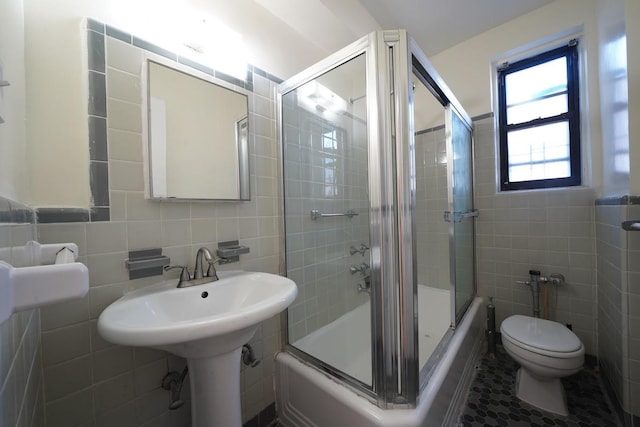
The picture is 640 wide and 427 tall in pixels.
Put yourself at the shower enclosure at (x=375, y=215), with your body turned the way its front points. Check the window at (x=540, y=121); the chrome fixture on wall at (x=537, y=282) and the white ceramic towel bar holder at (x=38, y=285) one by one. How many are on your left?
2

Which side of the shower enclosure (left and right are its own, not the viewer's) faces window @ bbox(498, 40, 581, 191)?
left

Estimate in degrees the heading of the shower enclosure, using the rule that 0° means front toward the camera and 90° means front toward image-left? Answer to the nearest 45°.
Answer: approximately 315°

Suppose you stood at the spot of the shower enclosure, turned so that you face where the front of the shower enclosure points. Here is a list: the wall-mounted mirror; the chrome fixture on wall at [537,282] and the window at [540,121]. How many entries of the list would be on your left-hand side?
2

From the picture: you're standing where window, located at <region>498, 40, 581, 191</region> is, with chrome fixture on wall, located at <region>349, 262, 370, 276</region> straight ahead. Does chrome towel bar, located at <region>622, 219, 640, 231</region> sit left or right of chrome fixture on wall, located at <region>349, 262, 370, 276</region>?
left

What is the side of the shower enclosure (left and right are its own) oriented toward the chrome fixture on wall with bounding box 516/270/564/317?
left

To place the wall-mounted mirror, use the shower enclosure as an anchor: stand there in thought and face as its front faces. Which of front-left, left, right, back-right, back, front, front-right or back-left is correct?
right

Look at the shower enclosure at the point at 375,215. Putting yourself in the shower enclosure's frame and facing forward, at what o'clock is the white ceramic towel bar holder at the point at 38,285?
The white ceramic towel bar holder is roughly at 2 o'clock from the shower enclosure.

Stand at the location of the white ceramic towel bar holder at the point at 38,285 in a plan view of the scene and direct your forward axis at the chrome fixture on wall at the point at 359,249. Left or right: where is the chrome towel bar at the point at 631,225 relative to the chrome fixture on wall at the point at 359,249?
right

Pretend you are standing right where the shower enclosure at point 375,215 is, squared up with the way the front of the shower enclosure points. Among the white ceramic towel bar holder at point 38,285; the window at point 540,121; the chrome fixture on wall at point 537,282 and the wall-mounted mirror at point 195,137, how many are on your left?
2

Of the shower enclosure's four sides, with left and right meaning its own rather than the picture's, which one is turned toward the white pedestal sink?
right

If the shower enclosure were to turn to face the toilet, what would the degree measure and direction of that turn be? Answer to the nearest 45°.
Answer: approximately 45° to its left
